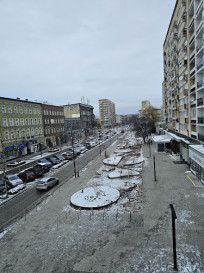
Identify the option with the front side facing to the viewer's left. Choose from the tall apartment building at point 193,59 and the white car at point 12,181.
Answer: the tall apartment building

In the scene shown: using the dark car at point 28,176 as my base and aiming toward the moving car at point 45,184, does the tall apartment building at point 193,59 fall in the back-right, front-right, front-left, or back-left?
front-left

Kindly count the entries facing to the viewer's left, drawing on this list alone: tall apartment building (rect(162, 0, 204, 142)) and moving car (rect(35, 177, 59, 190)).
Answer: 1

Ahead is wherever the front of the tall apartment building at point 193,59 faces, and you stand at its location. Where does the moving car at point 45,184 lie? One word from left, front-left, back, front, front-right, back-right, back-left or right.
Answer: front-left

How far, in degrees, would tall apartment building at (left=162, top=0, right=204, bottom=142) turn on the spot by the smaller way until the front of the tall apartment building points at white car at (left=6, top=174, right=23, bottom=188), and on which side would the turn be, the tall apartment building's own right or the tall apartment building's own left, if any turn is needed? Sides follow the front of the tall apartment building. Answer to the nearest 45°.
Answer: approximately 45° to the tall apartment building's own left

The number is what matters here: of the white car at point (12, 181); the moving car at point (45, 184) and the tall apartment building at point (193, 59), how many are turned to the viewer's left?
1

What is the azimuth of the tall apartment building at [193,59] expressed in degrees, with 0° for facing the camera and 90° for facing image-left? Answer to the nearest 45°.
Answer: approximately 90°
